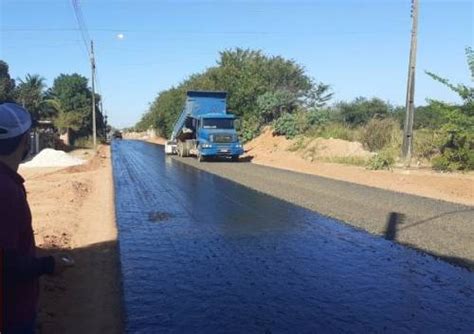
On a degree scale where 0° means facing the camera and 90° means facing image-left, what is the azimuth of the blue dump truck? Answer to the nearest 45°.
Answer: approximately 315°

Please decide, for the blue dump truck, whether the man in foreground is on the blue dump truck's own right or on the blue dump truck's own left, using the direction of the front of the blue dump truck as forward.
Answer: on the blue dump truck's own right

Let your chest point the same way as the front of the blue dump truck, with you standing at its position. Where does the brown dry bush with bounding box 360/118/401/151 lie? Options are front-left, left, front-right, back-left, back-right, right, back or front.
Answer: front-left

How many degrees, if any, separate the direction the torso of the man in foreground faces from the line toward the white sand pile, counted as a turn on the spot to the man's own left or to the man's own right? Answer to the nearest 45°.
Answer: approximately 45° to the man's own left

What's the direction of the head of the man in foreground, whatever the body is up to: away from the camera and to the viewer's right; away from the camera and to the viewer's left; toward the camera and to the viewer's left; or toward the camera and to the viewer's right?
away from the camera and to the viewer's right

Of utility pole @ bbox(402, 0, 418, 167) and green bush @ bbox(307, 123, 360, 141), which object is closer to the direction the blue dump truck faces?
the utility pole

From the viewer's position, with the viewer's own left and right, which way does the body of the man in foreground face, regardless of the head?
facing away from the viewer and to the right of the viewer

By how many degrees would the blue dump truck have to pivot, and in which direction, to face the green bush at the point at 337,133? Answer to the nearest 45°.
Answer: approximately 45° to its left
